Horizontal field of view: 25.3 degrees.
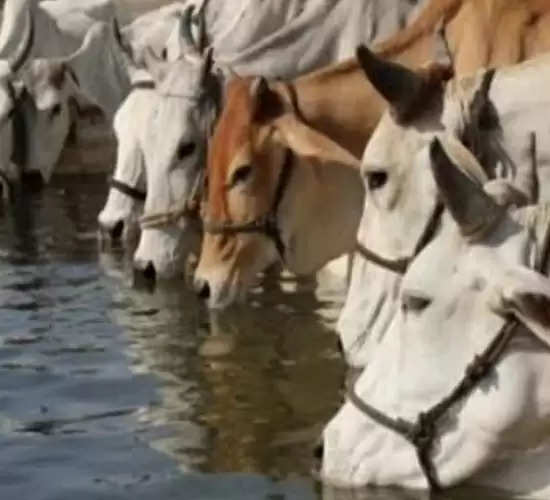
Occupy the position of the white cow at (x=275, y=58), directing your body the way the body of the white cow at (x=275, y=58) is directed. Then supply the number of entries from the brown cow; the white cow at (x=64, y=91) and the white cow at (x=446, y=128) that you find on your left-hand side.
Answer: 2

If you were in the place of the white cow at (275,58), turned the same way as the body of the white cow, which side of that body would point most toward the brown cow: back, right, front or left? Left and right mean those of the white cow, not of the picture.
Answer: left

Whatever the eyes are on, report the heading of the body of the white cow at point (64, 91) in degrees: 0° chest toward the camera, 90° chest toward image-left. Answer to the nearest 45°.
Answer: approximately 45°

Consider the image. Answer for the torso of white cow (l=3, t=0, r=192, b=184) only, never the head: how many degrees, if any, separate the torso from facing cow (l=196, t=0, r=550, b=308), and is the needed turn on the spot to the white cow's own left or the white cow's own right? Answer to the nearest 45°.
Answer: approximately 45° to the white cow's own left

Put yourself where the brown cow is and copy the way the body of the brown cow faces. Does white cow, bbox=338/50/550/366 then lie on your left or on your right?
on your left

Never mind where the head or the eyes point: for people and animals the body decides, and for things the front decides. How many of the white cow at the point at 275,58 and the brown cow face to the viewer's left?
2

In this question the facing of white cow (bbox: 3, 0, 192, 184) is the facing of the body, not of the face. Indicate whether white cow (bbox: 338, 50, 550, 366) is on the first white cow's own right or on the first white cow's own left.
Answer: on the first white cow's own left

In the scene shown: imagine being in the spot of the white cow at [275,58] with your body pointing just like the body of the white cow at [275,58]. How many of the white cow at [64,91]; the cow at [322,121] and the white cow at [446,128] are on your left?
2

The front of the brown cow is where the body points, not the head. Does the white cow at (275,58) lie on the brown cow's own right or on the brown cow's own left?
on the brown cow's own right

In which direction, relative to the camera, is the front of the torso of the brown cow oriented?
to the viewer's left

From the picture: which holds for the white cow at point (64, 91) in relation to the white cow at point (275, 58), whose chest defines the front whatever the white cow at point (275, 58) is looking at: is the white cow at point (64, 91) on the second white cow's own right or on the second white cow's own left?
on the second white cow's own right
